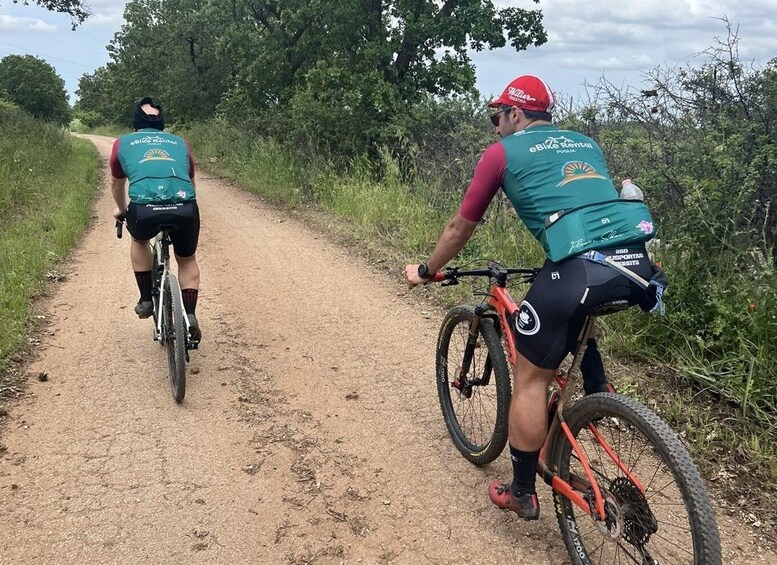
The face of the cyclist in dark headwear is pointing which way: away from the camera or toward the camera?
away from the camera

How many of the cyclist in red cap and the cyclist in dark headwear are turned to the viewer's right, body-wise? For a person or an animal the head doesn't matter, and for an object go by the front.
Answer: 0

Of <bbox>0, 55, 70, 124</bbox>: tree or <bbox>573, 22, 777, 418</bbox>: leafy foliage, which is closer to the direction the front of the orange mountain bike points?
the tree

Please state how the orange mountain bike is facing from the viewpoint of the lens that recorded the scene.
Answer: facing away from the viewer and to the left of the viewer

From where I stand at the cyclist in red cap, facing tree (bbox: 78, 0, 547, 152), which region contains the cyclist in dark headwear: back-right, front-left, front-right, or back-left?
front-left

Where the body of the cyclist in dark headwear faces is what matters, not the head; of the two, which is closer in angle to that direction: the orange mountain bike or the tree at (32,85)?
the tree

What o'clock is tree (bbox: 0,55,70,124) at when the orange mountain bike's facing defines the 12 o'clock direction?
The tree is roughly at 12 o'clock from the orange mountain bike.

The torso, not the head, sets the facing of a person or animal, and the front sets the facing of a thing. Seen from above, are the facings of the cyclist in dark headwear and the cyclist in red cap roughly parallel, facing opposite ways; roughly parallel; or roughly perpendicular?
roughly parallel

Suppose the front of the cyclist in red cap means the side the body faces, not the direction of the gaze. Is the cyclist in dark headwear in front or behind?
in front

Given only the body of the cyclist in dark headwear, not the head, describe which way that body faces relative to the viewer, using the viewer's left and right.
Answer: facing away from the viewer

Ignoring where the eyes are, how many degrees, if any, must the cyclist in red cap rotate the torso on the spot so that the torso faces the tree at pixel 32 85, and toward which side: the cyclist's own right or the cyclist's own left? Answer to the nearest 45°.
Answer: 0° — they already face it

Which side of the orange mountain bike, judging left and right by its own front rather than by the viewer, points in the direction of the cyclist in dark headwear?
front

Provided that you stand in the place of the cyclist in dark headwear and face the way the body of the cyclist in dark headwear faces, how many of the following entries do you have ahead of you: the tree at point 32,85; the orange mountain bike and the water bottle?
1

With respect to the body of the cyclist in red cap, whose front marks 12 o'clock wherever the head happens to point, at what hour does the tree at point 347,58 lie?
The tree is roughly at 1 o'clock from the cyclist in red cap.

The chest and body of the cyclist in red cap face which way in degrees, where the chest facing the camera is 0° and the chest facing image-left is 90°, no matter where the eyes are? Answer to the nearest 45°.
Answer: approximately 135°

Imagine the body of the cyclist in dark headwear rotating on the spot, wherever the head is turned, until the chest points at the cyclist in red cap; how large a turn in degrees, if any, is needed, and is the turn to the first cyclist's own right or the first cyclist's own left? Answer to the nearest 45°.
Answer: approximately 135° to the first cyclist's own right
